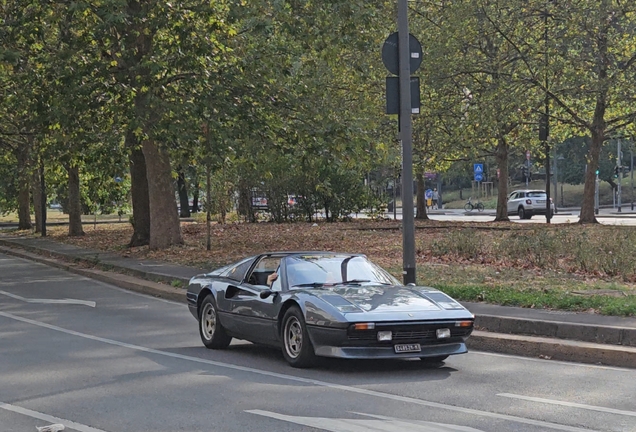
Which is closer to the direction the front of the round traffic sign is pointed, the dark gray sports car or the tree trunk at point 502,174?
the tree trunk

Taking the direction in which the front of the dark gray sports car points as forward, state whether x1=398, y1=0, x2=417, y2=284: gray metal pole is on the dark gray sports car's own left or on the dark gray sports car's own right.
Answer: on the dark gray sports car's own left

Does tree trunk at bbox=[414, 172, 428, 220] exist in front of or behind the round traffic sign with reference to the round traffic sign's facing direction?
in front

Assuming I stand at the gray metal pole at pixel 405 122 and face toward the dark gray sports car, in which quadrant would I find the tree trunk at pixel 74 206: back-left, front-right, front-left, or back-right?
back-right

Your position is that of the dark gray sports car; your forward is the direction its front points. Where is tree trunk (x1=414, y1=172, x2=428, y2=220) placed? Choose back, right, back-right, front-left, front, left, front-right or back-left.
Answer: back-left

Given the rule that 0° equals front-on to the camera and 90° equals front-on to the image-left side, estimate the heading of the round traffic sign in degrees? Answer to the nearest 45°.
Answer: approximately 180°

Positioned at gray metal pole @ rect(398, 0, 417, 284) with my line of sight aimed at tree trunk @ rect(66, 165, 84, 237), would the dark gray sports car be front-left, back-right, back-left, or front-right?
back-left

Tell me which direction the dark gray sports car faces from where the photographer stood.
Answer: facing the viewer and to the right of the viewer

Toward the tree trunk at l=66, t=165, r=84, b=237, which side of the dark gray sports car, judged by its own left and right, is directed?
back

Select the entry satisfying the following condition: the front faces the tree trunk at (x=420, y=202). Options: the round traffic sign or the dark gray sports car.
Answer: the round traffic sign

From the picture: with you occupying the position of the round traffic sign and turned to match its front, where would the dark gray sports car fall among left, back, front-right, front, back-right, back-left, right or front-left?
back

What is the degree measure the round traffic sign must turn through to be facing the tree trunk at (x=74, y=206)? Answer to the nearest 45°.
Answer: approximately 45° to its left
